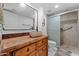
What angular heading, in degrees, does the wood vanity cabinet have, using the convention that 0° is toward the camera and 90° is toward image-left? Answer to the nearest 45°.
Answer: approximately 315°

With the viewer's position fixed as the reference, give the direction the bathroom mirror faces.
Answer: facing the viewer and to the right of the viewer

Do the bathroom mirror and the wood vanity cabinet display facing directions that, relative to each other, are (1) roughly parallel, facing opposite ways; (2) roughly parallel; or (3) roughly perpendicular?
roughly parallel

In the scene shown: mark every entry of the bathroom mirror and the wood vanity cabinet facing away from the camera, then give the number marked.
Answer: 0
